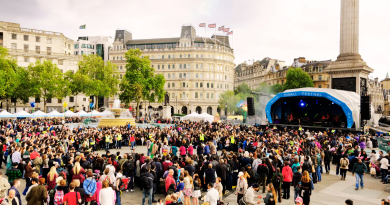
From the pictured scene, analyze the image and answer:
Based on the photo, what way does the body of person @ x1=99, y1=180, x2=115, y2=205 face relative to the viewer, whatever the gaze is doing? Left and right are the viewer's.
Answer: facing away from the viewer

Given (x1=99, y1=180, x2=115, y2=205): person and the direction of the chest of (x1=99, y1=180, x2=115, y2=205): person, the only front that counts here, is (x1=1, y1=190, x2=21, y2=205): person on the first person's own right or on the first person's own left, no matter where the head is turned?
on the first person's own left

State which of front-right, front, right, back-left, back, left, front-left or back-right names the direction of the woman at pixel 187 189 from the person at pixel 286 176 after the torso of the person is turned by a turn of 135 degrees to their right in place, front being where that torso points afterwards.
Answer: right

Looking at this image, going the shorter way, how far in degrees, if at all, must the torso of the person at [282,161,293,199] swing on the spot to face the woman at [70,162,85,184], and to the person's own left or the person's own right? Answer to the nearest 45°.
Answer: approximately 135° to the person's own left

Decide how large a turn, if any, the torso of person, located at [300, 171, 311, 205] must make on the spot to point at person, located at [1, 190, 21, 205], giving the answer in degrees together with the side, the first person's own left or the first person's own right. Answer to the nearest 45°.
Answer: approximately 135° to the first person's own left

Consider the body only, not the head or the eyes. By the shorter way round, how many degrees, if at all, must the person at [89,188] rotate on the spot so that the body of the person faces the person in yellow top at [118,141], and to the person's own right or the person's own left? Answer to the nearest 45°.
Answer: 0° — they already face them

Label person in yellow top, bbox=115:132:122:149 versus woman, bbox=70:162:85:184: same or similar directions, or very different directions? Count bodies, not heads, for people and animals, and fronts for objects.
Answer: very different directions

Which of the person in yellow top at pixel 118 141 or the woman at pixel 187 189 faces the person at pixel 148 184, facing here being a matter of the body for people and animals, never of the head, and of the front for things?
the person in yellow top

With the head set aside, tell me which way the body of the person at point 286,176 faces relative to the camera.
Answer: away from the camera

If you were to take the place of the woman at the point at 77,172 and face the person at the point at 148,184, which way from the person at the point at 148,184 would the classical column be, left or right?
left

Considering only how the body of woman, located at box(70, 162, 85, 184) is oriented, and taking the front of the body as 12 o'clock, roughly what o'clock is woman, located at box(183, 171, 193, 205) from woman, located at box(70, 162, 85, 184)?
woman, located at box(183, 171, 193, 205) is roughly at 4 o'clock from woman, located at box(70, 162, 85, 184).

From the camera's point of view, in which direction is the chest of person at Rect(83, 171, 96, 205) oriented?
away from the camera

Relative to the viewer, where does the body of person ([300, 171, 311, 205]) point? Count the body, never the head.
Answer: away from the camera
